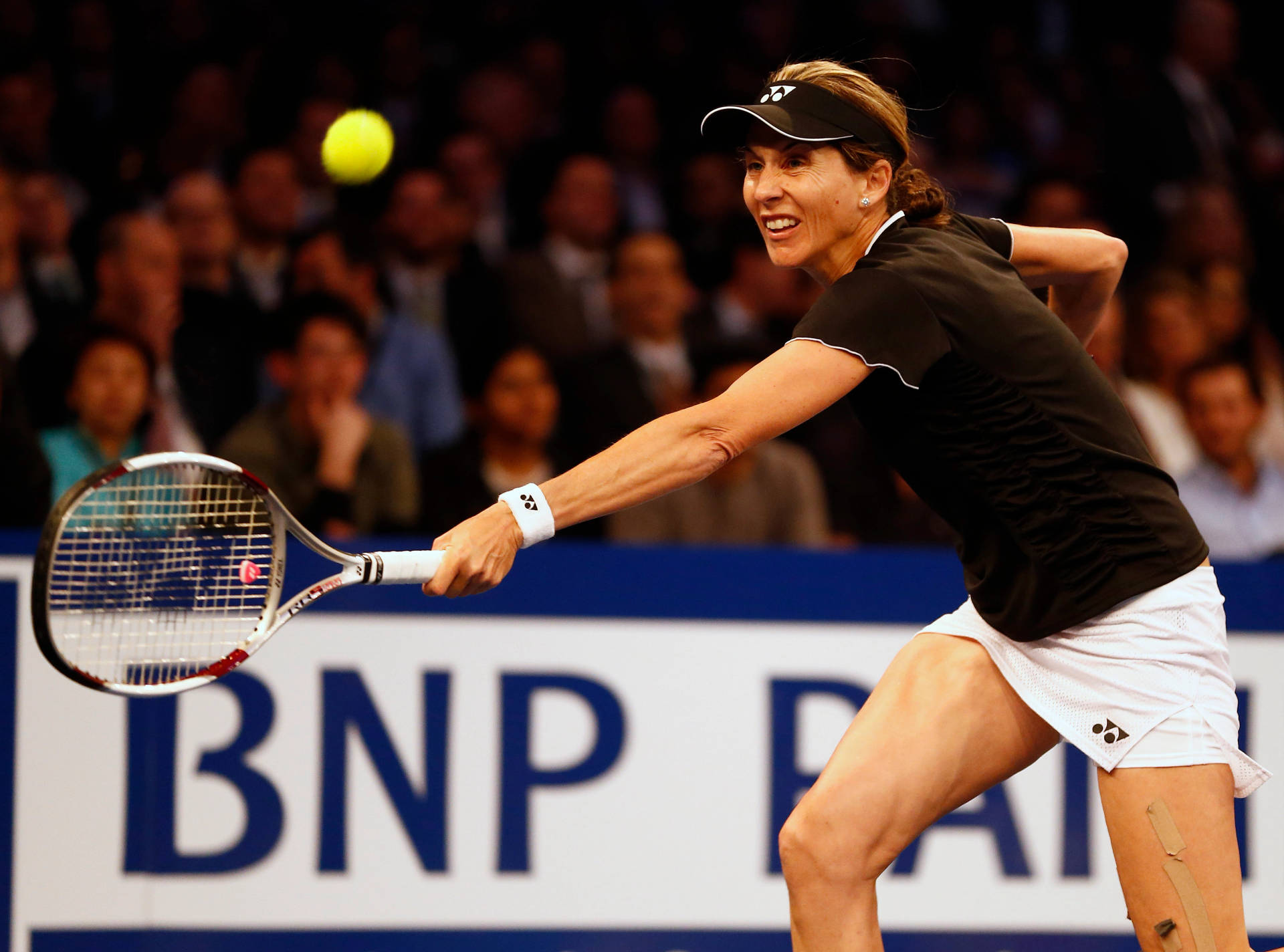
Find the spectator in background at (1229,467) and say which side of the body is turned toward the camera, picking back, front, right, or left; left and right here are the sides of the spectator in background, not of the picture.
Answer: front

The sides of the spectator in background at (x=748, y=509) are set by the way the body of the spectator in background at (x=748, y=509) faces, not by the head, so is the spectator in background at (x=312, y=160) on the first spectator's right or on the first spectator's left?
on the first spectator's right

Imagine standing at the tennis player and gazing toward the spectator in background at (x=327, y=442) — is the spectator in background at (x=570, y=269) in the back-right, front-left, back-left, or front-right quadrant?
front-right

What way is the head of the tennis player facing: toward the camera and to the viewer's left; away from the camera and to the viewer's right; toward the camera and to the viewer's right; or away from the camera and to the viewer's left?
toward the camera and to the viewer's left

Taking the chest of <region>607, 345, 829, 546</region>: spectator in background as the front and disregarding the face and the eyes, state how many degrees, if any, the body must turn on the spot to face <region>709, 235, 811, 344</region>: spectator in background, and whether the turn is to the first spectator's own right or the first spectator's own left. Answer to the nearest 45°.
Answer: approximately 180°

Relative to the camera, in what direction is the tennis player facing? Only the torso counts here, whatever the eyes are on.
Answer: to the viewer's left

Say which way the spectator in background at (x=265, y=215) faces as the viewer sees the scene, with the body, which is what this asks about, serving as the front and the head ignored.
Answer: toward the camera

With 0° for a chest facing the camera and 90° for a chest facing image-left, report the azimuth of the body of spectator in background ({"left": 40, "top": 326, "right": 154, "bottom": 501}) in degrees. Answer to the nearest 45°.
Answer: approximately 0°

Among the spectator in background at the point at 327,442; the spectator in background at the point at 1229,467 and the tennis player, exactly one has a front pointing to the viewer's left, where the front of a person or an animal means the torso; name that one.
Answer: the tennis player

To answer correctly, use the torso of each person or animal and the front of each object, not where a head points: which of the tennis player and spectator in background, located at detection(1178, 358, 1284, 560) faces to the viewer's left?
the tennis player

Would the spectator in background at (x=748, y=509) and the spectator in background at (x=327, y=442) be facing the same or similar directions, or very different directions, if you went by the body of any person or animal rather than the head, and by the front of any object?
same or similar directions

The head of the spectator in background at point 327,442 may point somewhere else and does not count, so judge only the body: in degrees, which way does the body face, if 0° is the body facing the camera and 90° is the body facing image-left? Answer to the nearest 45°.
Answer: approximately 0°

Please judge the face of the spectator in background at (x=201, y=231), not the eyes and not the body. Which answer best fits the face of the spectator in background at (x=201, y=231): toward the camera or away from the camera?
toward the camera
